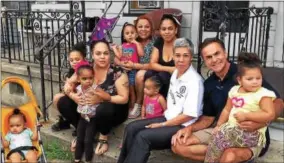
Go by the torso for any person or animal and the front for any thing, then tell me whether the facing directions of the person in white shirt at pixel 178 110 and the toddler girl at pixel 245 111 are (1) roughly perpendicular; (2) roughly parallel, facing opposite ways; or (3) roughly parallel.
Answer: roughly parallel

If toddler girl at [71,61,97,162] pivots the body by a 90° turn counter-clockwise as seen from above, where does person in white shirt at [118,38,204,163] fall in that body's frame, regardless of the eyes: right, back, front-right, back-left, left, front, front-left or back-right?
front-right

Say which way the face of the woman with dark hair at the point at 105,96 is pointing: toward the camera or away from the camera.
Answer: toward the camera

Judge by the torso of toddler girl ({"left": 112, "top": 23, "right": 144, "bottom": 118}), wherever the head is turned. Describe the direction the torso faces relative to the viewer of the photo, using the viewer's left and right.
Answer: facing the viewer

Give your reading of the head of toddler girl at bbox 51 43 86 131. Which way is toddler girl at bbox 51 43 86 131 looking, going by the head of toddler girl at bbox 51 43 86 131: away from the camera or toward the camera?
toward the camera

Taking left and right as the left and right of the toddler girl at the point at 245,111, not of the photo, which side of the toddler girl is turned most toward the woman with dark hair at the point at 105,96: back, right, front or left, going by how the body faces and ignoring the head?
right

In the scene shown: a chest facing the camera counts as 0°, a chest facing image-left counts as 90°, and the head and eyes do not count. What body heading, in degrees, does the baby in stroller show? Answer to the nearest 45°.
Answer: approximately 0°

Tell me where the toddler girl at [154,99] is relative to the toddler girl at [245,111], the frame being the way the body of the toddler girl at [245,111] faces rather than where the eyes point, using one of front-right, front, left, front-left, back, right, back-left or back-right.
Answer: right

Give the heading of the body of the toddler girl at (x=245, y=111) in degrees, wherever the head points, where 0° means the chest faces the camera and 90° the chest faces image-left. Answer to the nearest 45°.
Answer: approximately 45°

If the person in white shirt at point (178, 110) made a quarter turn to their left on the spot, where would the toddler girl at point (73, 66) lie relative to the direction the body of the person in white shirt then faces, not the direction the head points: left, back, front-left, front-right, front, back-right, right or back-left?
back

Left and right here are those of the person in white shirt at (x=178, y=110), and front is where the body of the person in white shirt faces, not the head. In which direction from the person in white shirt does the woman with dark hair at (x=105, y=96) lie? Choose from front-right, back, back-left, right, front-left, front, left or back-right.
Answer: right

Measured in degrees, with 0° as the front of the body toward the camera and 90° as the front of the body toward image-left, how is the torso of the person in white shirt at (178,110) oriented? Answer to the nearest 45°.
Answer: approximately 45°
